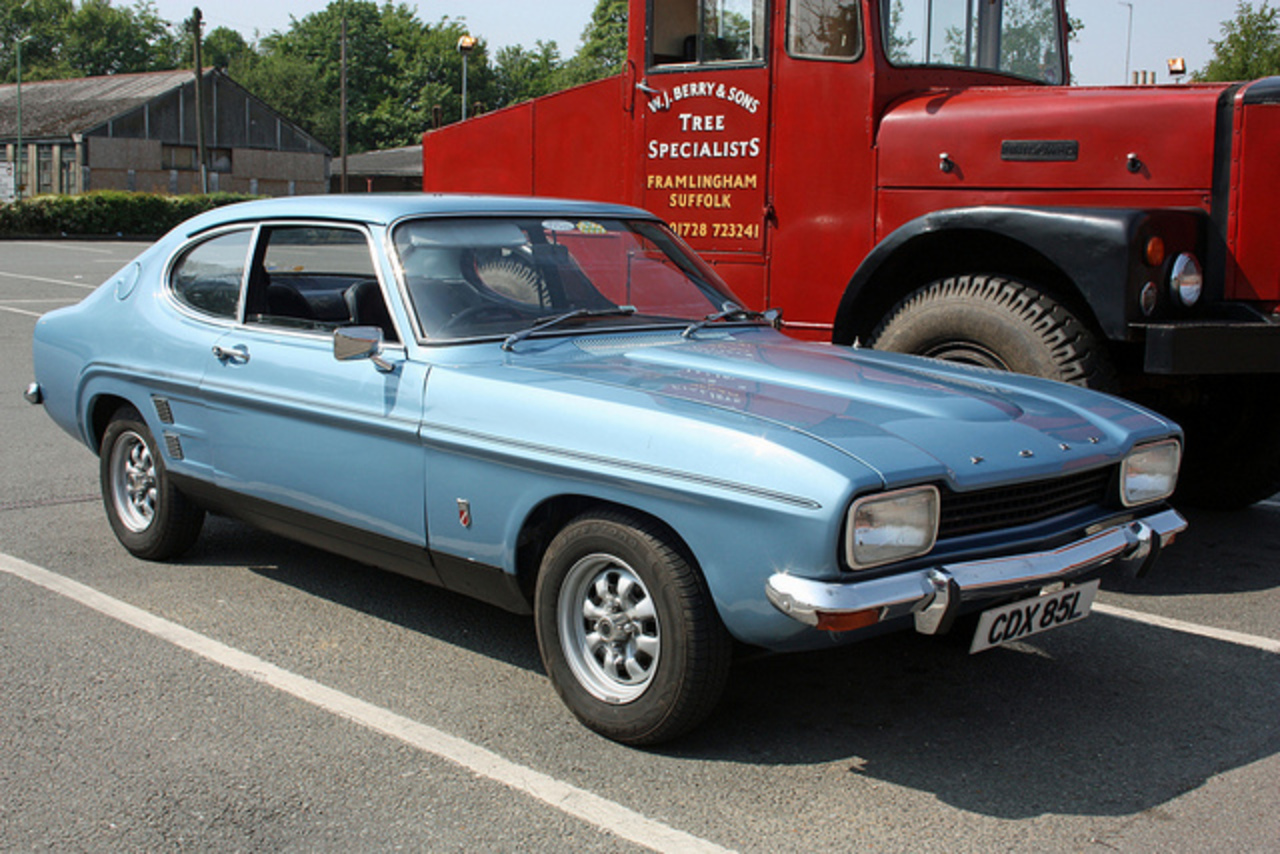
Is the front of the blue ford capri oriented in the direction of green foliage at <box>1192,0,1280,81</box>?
no

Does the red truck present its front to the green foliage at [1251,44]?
no

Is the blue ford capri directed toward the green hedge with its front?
no

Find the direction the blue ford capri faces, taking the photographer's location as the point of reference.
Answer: facing the viewer and to the right of the viewer

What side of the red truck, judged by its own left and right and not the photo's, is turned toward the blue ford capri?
right

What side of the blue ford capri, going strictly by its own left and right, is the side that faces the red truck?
left

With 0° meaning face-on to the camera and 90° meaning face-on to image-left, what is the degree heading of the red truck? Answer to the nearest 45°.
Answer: approximately 315°

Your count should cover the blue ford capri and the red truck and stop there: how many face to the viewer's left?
0

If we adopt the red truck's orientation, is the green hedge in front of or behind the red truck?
behind

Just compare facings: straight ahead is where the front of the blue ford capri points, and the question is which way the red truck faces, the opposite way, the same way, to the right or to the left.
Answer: the same way

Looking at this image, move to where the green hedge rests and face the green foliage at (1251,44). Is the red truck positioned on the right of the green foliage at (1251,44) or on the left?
right
